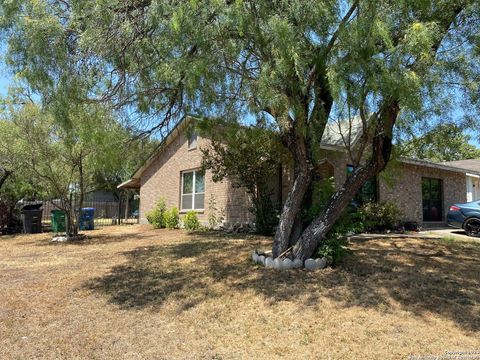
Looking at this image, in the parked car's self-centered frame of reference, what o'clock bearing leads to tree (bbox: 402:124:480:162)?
The tree is roughly at 9 o'clock from the parked car.

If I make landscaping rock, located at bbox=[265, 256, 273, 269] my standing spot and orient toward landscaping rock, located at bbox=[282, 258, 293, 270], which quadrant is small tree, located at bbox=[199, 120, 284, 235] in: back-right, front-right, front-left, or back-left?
back-left
